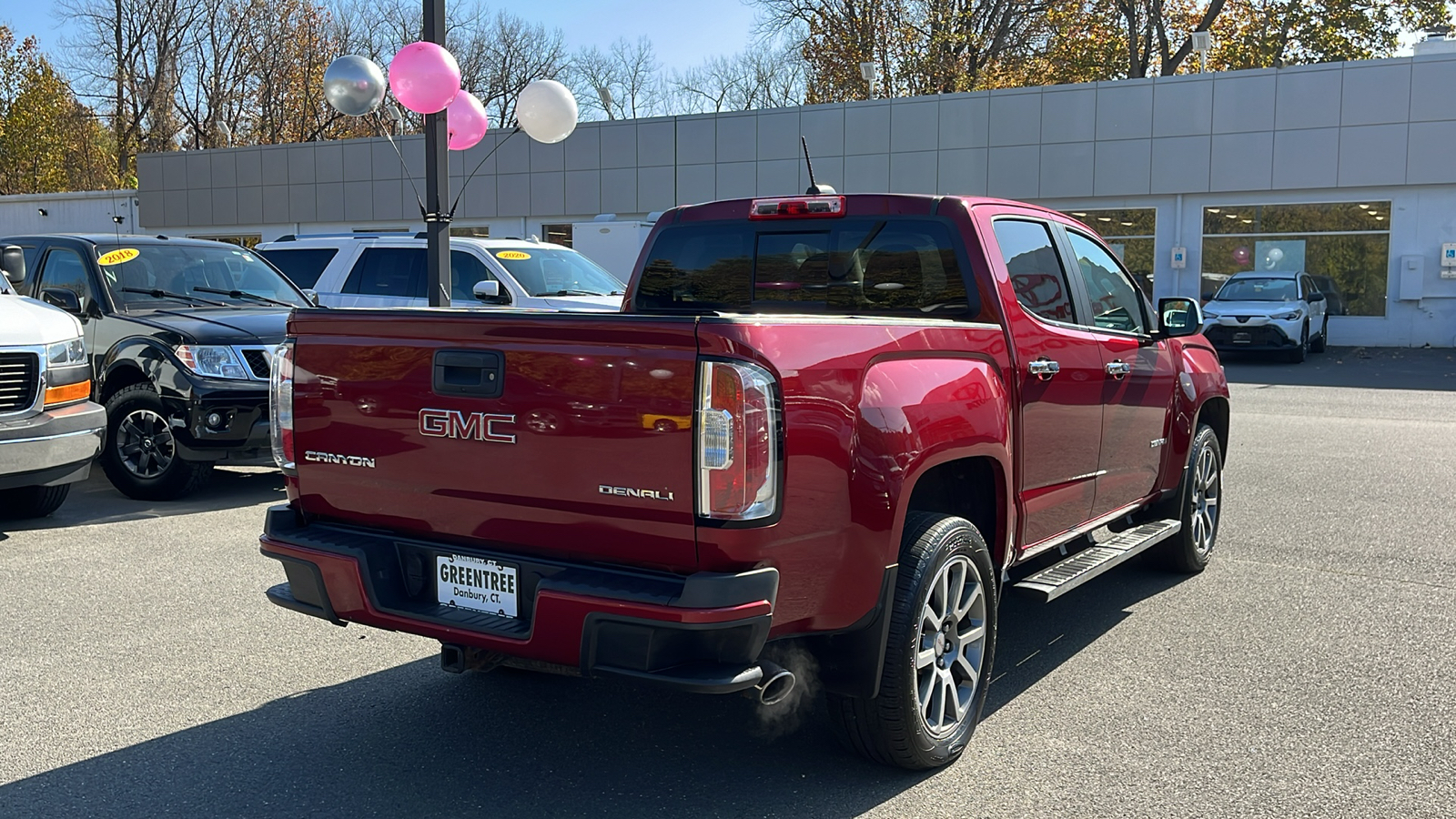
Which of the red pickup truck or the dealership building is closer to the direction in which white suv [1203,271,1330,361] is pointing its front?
the red pickup truck

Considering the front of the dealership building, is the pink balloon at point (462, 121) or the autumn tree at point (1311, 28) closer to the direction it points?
the pink balloon

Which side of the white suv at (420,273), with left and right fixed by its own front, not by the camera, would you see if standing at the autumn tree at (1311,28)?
left

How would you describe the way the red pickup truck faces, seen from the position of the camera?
facing away from the viewer and to the right of the viewer

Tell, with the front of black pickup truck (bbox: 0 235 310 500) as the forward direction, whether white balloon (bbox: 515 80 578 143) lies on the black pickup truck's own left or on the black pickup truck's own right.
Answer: on the black pickup truck's own left

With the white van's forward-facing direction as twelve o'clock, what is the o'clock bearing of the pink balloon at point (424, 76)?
The pink balloon is roughly at 9 o'clock from the white van.

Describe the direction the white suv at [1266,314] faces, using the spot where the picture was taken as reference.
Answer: facing the viewer and to the left of the viewer

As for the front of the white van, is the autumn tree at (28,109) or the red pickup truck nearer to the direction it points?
the red pickup truck

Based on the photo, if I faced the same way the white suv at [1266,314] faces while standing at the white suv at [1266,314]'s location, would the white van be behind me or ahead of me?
ahead

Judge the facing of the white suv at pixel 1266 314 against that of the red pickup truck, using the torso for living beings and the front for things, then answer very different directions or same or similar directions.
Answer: very different directions

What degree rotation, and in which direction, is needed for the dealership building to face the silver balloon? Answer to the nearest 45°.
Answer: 0° — it already faces it

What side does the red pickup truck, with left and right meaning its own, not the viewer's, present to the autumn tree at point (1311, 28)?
front

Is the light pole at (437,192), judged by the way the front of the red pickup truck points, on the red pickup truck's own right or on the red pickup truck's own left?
on the red pickup truck's own left

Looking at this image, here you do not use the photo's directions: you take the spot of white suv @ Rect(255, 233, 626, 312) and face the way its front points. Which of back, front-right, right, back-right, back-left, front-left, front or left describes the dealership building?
left

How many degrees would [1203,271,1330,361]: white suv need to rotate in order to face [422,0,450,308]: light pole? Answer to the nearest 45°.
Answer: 0° — it already faces it
